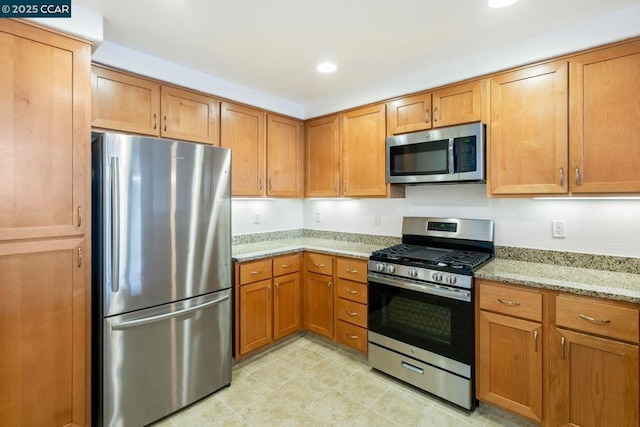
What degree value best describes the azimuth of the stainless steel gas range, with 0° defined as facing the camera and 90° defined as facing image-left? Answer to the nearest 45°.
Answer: approximately 45°

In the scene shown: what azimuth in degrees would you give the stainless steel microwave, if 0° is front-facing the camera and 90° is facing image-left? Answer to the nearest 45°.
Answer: approximately 45°

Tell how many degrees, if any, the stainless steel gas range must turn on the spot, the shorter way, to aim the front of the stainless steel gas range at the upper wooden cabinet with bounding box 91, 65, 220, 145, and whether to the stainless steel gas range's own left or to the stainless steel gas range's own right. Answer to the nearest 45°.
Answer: approximately 45° to the stainless steel gas range's own right
